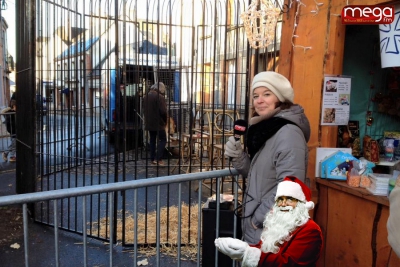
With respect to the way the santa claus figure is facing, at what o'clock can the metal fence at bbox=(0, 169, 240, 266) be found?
The metal fence is roughly at 3 o'clock from the santa claus figure.

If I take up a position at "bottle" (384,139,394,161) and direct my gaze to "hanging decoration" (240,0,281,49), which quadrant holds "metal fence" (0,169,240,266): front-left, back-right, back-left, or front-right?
front-left

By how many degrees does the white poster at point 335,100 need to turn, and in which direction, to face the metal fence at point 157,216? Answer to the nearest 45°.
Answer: approximately 45° to its right

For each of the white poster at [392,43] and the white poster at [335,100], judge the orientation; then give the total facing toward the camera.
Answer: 2

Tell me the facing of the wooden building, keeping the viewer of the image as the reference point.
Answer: facing the viewer and to the left of the viewer

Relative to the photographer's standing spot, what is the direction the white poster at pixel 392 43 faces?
facing the viewer

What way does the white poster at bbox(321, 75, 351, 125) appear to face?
toward the camera

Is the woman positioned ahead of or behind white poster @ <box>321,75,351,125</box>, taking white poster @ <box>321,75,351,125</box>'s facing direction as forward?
ahead
